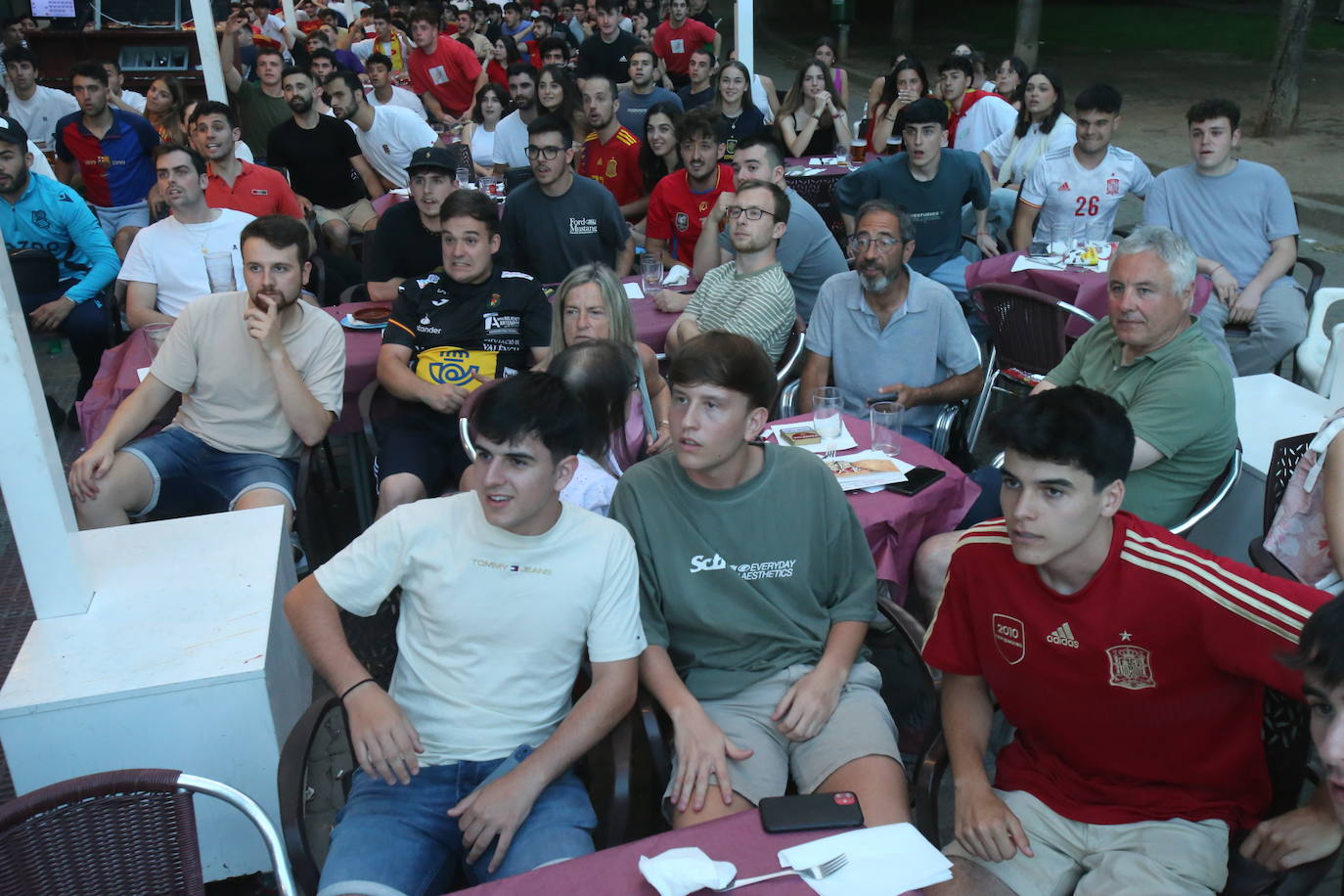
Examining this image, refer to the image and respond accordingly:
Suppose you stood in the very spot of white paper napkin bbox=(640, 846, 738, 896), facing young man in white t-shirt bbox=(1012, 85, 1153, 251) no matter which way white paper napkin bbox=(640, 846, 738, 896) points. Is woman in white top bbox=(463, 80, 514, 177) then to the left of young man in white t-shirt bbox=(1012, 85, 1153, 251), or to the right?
left

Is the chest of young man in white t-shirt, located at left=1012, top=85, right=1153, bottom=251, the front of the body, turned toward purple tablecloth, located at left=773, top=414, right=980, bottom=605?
yes

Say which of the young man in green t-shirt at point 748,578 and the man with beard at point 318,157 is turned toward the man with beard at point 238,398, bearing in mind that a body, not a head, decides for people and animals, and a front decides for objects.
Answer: the man with beard at point 318,157

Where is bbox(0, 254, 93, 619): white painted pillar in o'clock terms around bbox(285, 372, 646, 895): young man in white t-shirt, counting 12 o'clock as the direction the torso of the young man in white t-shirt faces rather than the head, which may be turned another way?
The white painted pillar is roughly at 4 o'clock from the young man in white t-shirt.

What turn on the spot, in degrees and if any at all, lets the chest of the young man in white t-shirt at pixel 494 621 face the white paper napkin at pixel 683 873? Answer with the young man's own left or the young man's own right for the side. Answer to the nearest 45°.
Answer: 0° — they already face it

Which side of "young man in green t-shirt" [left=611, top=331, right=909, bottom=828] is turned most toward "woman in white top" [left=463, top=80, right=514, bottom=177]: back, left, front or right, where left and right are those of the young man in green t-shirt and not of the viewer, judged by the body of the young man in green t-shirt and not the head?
back

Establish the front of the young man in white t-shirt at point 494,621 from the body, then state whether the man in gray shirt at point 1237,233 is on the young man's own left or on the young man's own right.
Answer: on the young man's own left

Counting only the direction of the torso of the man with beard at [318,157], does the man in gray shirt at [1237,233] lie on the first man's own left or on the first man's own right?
on the first man's own left

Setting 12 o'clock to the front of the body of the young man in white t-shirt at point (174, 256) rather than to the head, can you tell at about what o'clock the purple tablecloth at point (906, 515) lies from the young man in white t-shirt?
The purple tablecloth is roughly at 11 o'clock from the young man in white t-shirt.

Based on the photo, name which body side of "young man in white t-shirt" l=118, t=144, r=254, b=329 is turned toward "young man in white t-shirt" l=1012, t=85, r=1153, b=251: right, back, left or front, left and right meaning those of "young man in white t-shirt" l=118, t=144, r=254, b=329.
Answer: left

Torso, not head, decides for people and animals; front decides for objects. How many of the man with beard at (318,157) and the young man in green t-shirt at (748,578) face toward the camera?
2
